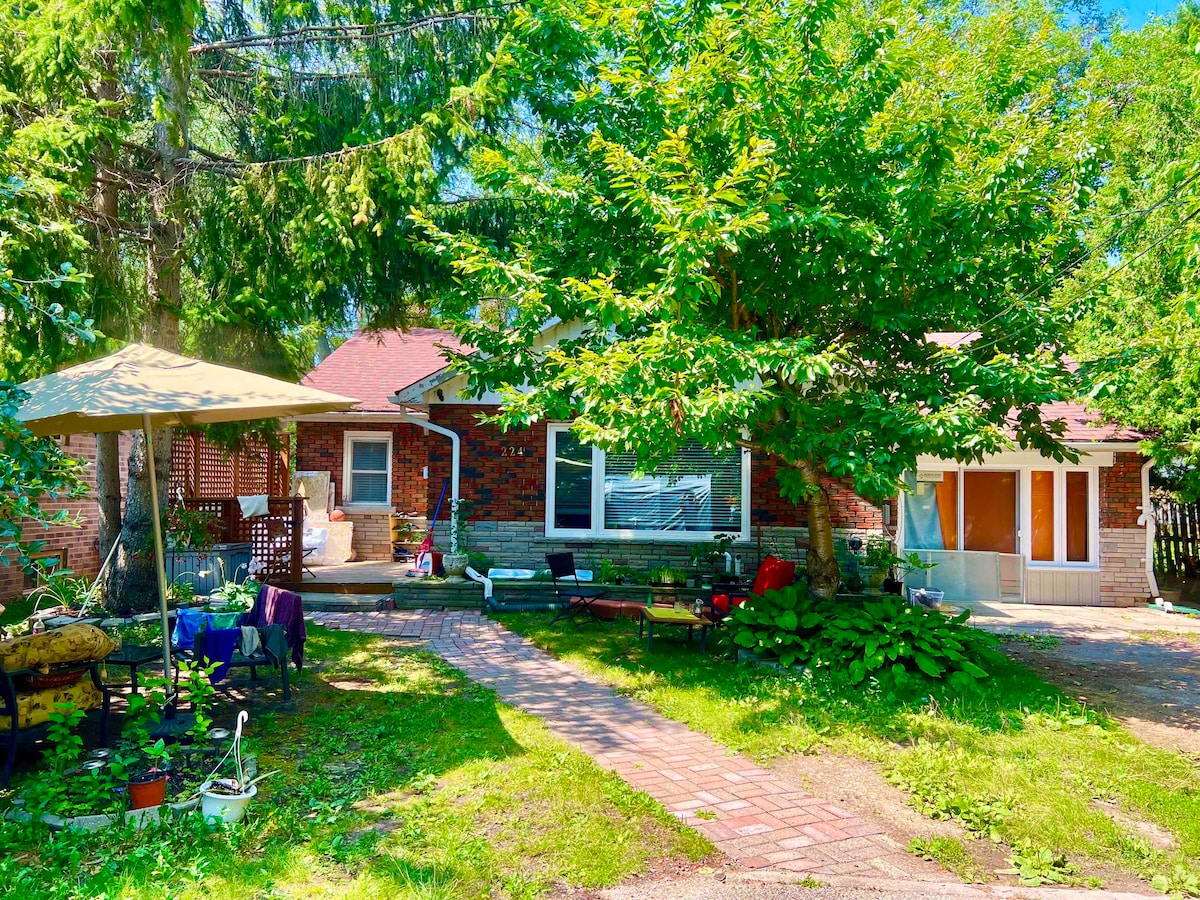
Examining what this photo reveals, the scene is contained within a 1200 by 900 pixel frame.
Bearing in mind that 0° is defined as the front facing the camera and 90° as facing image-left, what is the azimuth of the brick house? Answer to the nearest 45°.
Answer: approximately 0°

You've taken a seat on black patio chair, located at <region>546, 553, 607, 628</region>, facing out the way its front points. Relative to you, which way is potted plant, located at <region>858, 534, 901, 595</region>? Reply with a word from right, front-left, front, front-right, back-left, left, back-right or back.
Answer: front-left

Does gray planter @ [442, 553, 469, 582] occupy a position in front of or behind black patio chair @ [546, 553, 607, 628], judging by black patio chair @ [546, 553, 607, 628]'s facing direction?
behind

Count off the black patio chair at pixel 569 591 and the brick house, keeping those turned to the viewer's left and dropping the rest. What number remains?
0

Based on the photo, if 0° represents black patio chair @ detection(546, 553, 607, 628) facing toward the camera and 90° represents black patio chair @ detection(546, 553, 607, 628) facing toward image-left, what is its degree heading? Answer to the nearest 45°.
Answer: approximately 315°

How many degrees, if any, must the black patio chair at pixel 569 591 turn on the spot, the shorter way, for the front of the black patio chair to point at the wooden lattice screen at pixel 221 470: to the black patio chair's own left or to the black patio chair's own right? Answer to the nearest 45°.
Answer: approximately 180°

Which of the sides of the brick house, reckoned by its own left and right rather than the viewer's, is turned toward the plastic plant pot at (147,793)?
front

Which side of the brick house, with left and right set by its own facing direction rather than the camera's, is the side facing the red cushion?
front

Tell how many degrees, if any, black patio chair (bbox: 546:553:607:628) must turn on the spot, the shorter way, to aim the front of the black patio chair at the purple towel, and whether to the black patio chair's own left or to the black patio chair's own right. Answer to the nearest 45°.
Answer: approximately 90° to the black patio chair's own right

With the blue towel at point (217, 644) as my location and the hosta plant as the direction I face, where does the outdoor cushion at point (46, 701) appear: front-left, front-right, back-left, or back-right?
back-right

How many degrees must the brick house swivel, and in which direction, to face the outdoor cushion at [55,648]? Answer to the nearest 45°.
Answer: approximately 45° to its right

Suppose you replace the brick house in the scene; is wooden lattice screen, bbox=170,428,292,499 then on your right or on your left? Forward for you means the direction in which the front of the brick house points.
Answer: on your right

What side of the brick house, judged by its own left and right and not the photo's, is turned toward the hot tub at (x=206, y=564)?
right
